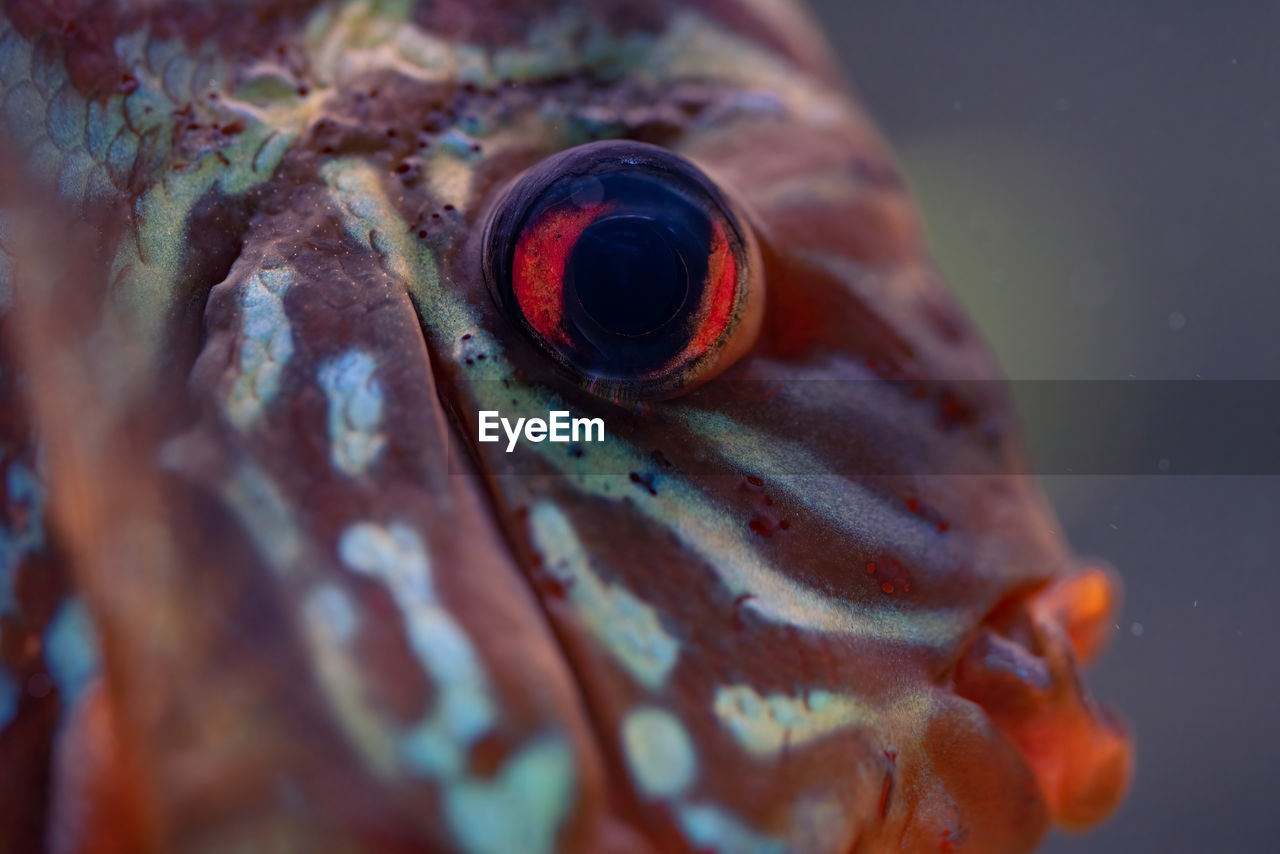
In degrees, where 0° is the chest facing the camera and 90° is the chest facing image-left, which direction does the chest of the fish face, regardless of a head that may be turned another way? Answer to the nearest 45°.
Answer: approximately 270°
